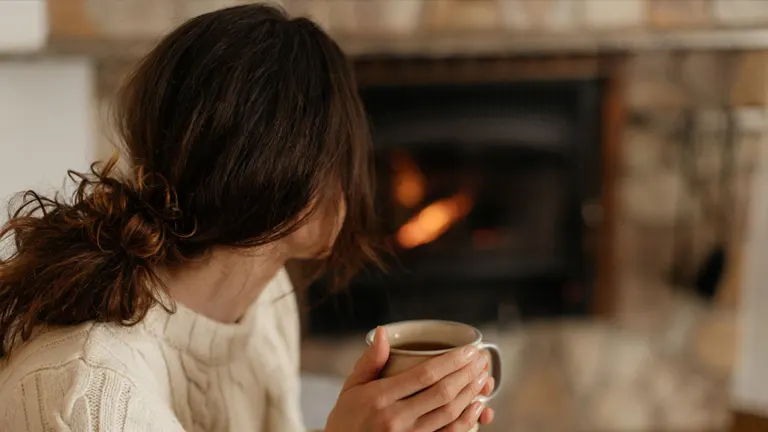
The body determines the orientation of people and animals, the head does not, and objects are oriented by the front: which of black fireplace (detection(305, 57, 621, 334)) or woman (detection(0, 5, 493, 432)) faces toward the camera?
the black fireplace

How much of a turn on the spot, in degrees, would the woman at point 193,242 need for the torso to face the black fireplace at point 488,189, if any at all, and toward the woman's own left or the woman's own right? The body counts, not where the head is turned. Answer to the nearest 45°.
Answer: approximately 45° to the woman's own left

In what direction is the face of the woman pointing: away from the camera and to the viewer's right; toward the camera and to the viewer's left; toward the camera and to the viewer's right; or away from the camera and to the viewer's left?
away from the camera and to the viewer's right

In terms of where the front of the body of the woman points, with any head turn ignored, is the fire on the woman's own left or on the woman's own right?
on the woman's own left

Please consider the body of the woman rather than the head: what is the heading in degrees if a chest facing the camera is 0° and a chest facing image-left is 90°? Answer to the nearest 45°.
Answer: approximately 270°

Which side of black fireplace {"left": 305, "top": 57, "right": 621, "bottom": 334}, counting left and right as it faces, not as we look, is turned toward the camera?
front

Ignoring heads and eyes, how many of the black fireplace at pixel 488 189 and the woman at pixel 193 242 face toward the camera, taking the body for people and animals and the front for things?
1

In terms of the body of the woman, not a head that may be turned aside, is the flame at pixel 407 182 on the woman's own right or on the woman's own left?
on the woman's own left

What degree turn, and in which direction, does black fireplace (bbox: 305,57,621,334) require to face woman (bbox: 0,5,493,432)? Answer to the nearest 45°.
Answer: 0° — it already faces them
